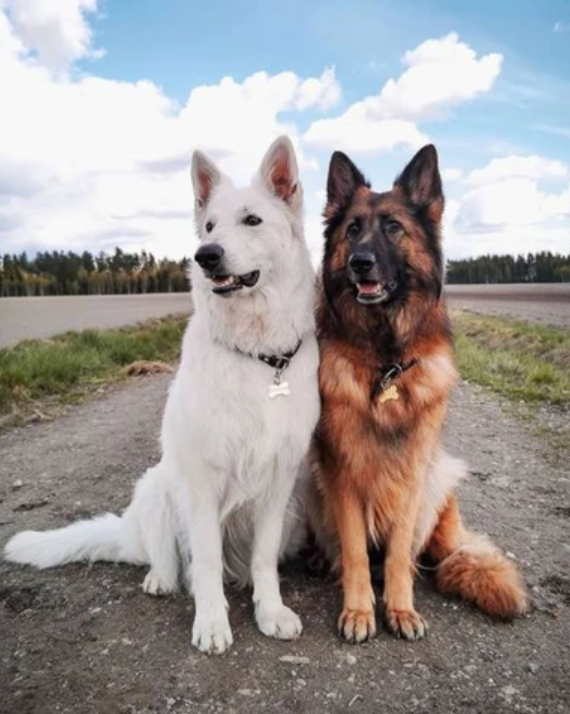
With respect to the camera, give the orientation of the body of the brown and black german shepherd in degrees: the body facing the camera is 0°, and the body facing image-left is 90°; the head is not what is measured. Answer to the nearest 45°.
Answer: approximately 0°

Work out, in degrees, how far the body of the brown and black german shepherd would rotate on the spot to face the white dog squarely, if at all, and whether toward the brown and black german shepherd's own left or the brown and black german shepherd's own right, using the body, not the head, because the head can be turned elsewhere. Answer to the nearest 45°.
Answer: approximately 45° to the brown and black german shepherd's own right
